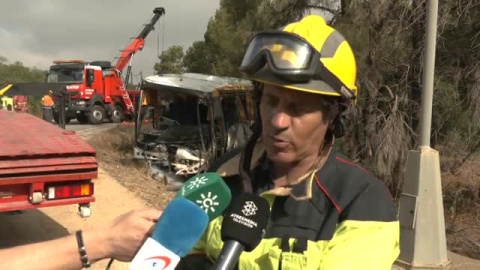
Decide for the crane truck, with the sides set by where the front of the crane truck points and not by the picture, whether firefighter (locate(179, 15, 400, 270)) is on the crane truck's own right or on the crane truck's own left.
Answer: on the crane truck's own left

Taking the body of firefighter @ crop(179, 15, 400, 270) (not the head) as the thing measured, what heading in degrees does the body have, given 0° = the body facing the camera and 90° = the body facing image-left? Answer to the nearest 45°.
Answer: approximately 45°

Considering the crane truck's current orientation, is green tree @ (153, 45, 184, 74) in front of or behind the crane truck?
behind

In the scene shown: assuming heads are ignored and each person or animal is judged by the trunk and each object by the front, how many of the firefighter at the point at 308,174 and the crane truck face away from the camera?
0

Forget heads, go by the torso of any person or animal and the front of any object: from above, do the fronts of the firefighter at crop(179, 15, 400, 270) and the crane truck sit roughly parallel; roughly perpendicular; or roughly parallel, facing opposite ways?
roughly parallel

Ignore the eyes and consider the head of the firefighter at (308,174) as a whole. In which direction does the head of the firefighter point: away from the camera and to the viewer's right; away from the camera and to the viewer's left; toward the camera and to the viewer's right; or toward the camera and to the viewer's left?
toward the camera and to the viewer's left

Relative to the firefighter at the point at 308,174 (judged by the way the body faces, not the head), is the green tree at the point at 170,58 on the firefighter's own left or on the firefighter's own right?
on the firefighter's own right
